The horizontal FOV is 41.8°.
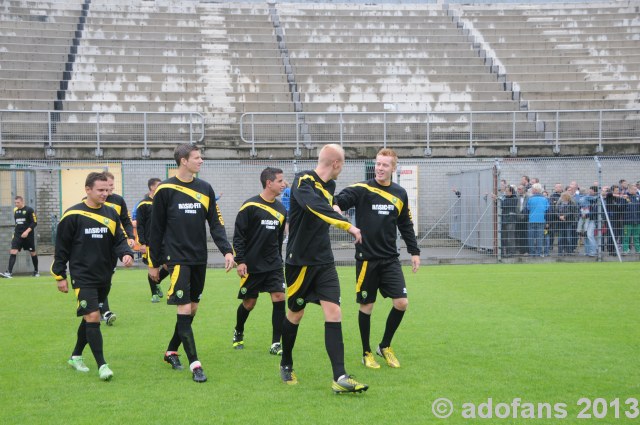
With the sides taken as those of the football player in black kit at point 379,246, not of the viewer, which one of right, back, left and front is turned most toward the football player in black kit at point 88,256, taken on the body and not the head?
right

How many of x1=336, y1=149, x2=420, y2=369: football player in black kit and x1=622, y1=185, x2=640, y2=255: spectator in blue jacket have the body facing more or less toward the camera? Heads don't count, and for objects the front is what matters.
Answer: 2

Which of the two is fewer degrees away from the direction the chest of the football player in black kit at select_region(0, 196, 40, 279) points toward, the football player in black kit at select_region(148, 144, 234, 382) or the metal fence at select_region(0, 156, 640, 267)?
the football player in black kit

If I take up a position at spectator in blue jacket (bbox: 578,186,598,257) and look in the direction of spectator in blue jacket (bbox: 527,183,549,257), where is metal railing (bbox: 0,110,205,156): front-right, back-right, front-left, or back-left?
front-right

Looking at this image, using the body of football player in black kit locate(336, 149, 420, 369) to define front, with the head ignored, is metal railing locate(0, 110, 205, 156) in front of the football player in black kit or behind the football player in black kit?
behind

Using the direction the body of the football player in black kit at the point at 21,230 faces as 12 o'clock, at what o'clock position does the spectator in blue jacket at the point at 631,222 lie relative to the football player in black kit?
The spectator in blue jacket is roughly at 8 o'clock from the football player in black kit.

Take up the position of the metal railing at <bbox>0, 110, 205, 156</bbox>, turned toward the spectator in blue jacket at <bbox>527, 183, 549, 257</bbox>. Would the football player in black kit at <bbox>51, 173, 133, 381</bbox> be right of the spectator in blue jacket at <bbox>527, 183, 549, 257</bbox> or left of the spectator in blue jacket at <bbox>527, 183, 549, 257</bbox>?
right

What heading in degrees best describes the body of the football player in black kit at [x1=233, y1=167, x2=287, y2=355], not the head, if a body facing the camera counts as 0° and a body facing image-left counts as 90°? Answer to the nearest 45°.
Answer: approximately 315°

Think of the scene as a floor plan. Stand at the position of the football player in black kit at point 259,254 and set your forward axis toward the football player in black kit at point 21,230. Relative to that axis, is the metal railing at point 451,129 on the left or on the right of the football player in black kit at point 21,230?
right

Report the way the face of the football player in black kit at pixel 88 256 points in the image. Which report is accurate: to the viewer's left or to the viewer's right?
to the viewer's right

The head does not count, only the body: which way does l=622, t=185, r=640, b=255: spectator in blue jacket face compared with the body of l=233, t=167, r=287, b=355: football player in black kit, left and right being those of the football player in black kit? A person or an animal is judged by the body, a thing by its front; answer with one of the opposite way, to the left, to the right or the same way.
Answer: to the right

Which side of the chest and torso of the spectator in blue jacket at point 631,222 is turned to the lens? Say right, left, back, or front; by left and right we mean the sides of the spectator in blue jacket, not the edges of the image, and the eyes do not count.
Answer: front

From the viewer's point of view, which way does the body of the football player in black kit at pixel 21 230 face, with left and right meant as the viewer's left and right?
facing the viewer and to the left of the viewer

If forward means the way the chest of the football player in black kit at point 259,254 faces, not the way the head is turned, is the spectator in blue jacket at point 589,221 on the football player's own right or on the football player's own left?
on the football player's own left
